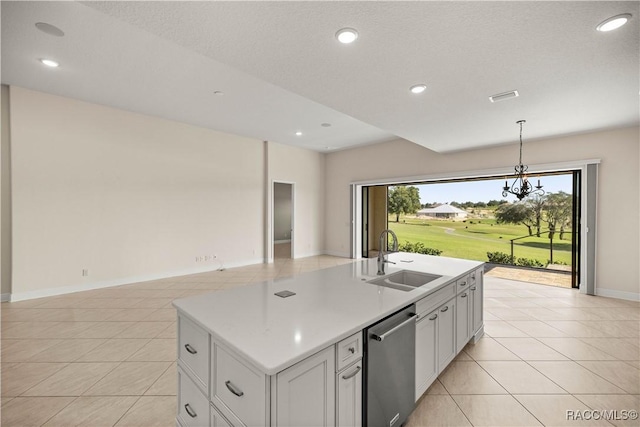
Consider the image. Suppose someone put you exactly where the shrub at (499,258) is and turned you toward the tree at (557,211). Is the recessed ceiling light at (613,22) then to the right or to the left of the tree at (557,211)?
right

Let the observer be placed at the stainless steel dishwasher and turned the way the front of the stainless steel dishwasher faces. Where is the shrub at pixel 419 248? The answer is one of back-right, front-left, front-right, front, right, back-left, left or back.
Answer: back-left

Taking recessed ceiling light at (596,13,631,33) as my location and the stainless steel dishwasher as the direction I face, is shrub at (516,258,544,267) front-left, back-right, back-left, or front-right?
back-right

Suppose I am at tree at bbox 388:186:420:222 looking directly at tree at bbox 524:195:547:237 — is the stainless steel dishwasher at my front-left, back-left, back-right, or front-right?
front-right
